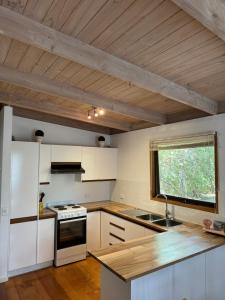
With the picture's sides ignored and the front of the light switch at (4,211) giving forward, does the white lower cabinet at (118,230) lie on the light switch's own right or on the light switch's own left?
on the light switch's own left

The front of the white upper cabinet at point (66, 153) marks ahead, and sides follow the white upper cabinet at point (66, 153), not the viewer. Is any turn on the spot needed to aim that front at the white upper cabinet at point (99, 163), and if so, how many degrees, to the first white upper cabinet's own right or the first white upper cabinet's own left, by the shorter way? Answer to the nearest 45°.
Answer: approximately 135° to the first white upper cabinet's own left

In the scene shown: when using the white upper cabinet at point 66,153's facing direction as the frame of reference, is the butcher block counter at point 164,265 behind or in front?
in front

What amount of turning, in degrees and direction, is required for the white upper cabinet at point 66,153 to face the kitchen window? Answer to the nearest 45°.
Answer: approximately 45° to its left

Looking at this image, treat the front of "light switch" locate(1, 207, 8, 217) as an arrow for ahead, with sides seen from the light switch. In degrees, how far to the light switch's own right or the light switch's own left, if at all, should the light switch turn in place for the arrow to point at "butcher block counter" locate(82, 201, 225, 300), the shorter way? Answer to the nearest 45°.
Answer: approximately 45° to the light switch's own left

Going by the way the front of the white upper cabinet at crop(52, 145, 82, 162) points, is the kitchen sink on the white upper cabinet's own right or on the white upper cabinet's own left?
on the white upper cabinet's own left
